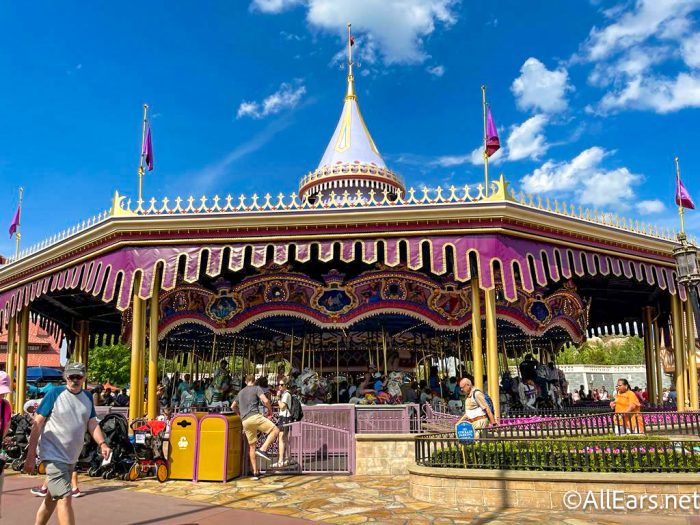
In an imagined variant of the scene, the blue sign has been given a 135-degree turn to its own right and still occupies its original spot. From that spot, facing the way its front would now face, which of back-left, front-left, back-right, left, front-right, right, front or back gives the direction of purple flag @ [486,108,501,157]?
front-right

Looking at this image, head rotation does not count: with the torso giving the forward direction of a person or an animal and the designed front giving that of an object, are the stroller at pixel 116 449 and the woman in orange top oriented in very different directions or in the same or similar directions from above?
same or similar directions

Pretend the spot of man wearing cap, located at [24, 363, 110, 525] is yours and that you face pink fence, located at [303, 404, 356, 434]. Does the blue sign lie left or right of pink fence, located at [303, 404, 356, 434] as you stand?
right

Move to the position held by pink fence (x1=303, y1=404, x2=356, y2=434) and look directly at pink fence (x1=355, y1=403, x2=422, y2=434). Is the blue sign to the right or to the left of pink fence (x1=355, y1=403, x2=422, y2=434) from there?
right

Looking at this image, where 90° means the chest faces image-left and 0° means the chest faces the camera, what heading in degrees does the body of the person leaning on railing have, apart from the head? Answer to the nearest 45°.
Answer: approximately 45°

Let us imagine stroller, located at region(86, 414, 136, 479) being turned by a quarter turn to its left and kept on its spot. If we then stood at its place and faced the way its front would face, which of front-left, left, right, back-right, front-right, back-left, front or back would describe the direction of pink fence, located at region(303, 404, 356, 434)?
left

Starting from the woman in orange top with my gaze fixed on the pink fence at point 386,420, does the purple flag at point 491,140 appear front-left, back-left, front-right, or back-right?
front-right

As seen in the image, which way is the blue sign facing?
toward the camera

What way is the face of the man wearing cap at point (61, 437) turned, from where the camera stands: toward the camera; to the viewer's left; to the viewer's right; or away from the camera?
toward the camera

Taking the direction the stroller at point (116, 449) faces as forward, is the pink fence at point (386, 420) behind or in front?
behind

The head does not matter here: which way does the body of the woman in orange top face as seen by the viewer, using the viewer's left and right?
facing the viewer and to the left of the viewer

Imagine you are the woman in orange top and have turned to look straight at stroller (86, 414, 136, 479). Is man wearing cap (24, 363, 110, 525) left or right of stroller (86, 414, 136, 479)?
left

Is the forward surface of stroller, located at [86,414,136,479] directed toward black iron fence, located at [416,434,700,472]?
no

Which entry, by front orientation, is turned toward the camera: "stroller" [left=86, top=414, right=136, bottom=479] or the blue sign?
the blue sign

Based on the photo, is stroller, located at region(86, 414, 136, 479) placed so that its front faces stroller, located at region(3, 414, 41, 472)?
no
